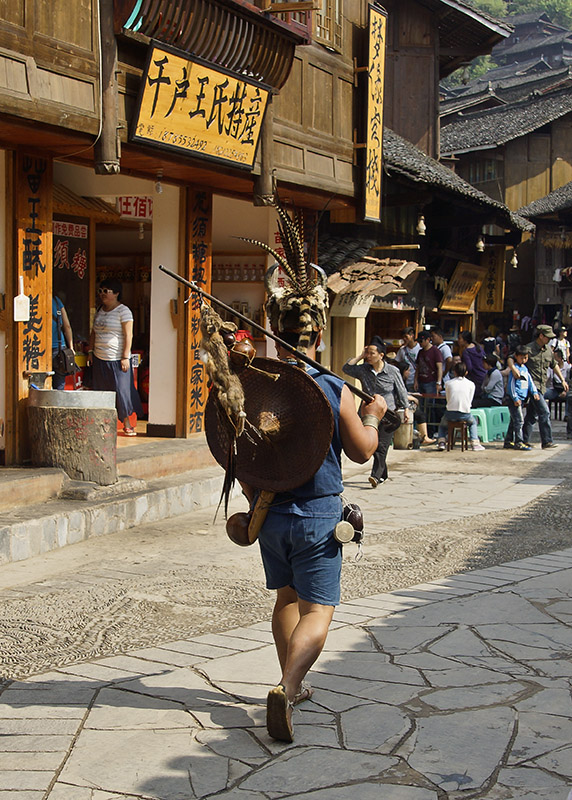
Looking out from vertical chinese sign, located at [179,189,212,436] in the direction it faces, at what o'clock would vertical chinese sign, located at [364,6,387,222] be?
vertical chinese sign, located at [364,6,387,222] is roughly at 9 o'clock from vertical chinese sign, located at [179,189,212,436].

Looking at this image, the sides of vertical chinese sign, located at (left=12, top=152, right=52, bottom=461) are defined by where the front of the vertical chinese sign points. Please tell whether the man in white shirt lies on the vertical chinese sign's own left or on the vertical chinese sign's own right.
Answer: on the vertical chinese sign's own left

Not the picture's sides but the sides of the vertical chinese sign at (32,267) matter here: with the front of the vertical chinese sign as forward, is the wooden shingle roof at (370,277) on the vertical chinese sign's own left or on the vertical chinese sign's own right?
on the vertical chinese sign's own left

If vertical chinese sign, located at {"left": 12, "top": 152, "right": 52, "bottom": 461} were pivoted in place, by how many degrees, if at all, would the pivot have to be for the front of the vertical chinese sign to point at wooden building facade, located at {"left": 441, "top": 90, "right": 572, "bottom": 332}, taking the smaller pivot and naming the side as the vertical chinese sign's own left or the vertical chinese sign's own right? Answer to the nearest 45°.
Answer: approximately 90° to the vertical chinese sign's own left

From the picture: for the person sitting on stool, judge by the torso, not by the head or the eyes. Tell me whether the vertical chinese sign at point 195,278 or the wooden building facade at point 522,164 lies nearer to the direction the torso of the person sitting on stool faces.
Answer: the wooden building facade

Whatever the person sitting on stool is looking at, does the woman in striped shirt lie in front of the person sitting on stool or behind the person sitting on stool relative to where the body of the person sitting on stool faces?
behind

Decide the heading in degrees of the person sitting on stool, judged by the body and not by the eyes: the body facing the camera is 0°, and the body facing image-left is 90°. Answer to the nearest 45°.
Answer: approximately 180°
